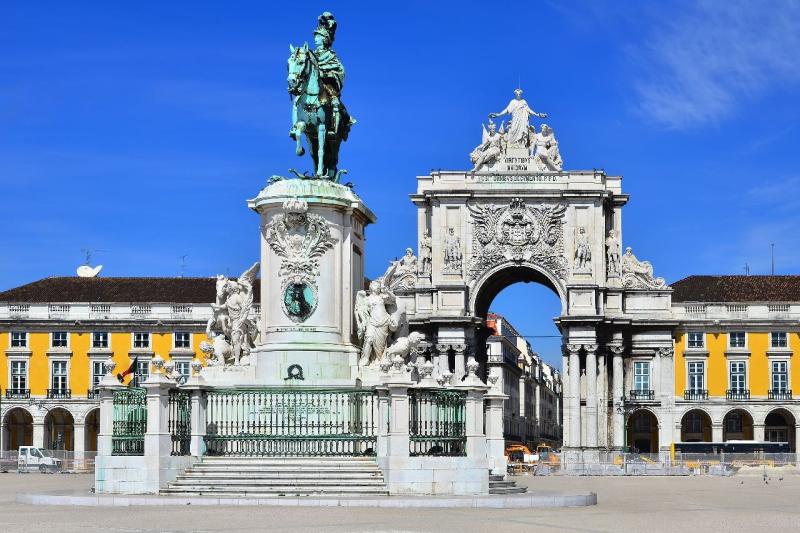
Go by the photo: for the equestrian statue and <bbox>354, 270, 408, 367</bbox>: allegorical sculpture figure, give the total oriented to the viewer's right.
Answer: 0

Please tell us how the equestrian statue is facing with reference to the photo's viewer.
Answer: facing the viewer and to the left of the viewer

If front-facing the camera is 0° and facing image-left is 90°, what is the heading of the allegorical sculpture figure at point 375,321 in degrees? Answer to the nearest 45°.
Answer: approximately 0°

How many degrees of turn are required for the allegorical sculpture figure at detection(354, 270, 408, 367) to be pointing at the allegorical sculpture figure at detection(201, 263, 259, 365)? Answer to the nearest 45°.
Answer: approximately 90° to its right
